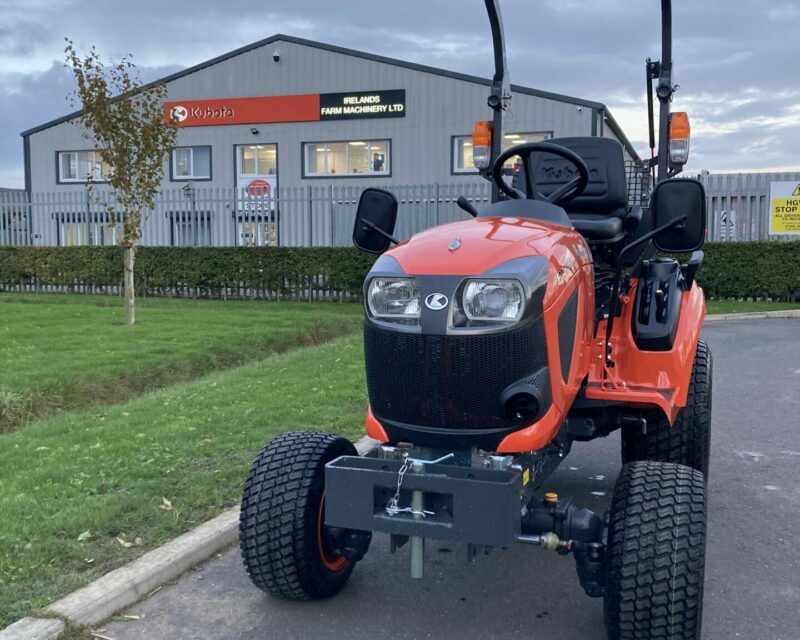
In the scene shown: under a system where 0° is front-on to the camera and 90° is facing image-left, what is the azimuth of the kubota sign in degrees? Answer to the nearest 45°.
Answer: approximately 0°

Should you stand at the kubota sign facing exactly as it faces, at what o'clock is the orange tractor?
The orange tractor is roughly at 12 o'clock from the kubota sign.

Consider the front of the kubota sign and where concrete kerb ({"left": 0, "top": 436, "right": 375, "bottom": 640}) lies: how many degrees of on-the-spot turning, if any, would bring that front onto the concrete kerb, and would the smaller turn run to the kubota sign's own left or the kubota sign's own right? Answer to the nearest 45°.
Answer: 0° — it already faces it

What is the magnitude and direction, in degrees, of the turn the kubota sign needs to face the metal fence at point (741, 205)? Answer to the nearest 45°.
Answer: approximately 45° to its left

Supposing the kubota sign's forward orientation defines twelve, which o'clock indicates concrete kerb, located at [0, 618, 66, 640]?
The concrete kerb is roughly at 12 o'clock from the kubota sign.

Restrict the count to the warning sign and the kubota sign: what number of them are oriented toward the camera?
2

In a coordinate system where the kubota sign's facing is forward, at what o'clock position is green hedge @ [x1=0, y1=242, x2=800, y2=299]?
The green hedge is roughly at 12 o'clock from the kubota sign.

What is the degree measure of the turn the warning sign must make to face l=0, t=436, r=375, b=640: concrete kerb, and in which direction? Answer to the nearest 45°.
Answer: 0° — it already faces it

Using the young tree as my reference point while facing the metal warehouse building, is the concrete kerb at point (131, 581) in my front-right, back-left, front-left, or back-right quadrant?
back-right
